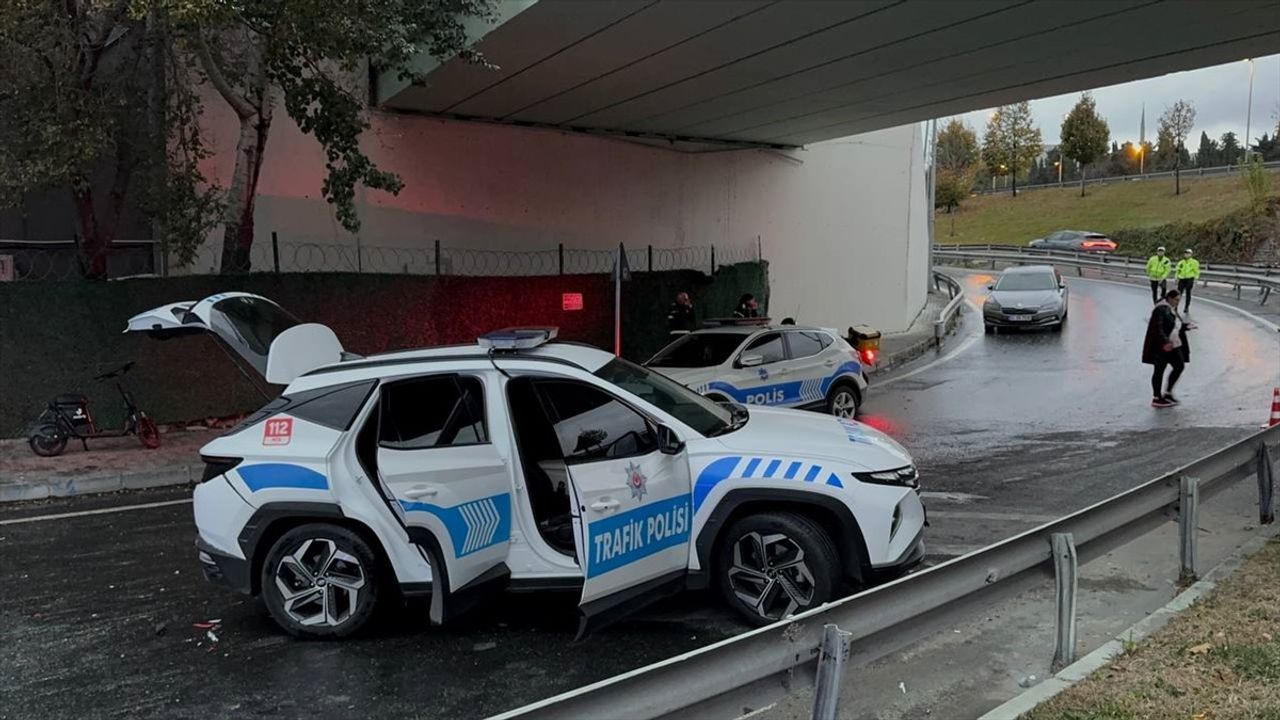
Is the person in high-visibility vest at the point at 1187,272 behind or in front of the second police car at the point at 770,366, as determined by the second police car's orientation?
behind

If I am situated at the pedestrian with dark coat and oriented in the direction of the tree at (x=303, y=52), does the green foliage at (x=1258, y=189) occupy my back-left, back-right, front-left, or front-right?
back-right

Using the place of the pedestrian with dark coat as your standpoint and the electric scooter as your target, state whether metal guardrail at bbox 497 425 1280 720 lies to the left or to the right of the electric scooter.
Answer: left

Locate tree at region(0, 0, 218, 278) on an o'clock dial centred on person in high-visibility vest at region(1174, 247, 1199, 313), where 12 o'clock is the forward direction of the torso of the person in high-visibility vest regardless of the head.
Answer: The tree is roughly at 1 o'clock from the person in high-visibility vest.

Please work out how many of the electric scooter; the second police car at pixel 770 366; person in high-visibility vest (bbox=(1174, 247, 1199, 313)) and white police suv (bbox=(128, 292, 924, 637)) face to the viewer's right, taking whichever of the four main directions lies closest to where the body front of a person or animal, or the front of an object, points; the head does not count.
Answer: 2

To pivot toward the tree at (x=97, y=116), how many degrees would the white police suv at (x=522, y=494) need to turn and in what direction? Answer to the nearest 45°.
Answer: approximately 135° to its left

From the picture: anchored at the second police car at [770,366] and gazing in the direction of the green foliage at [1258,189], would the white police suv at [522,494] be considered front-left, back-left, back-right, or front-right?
back-right

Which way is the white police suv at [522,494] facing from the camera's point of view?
to the viewer's right

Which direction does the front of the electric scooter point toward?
to the viewer's right
